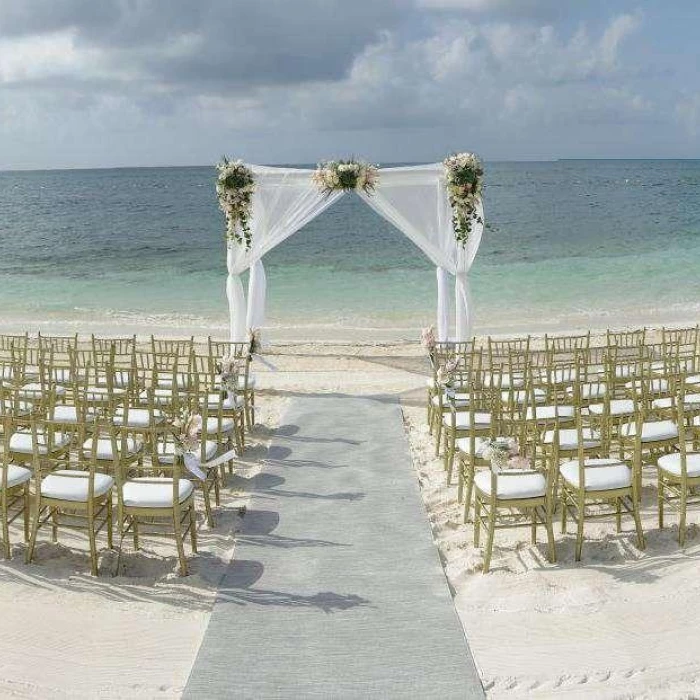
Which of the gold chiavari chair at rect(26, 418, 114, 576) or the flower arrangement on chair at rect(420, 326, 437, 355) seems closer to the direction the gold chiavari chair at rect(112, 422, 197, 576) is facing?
the flower arrangement on chair

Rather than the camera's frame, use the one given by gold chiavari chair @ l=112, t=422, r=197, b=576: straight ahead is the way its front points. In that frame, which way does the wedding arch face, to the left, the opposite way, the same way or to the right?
the opposite way

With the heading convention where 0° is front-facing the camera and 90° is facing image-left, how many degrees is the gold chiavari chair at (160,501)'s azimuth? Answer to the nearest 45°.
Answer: approximately 180°

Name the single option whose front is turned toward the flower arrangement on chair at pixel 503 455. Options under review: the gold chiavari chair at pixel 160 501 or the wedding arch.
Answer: the wedding arch

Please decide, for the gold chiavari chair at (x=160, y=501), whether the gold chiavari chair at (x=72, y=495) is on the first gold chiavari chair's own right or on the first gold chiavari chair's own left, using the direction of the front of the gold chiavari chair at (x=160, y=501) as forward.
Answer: on the first gold chiavari chair's own left

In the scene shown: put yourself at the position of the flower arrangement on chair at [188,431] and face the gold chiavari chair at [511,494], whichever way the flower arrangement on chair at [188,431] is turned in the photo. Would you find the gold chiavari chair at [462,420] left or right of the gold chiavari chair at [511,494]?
left

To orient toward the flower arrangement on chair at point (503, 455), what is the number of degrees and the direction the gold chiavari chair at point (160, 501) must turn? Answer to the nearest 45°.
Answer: approximately 90° to its right

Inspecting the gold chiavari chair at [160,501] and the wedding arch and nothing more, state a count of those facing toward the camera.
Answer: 1

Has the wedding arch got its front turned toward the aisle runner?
yes
